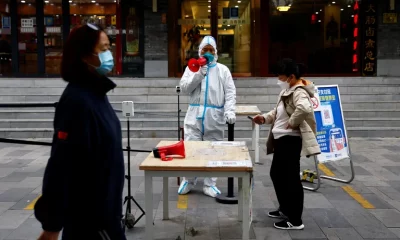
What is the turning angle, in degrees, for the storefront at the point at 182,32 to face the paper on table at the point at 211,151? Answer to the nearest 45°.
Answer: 0° — it already faces it

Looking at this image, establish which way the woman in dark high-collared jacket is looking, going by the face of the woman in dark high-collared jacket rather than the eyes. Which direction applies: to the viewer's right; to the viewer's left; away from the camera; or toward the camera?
to the viewer's right

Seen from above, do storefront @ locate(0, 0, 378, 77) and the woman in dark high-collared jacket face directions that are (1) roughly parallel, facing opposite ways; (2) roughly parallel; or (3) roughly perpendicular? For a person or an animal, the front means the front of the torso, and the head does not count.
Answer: roughly perpendicular

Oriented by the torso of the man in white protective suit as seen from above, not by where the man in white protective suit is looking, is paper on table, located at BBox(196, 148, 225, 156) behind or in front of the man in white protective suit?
in front

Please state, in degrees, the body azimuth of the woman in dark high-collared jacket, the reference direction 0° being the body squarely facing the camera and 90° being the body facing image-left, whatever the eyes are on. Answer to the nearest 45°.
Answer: approximately 270°

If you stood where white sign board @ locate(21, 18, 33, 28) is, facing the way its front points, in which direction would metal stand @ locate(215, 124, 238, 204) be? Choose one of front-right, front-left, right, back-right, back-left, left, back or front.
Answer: front

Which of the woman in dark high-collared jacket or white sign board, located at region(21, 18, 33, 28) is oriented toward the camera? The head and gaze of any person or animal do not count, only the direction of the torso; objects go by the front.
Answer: the white sign board

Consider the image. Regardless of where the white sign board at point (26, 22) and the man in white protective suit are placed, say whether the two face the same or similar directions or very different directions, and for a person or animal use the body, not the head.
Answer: same or similar directions

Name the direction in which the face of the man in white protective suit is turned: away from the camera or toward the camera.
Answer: toward the camera

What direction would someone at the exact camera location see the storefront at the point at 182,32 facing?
facing the viewer

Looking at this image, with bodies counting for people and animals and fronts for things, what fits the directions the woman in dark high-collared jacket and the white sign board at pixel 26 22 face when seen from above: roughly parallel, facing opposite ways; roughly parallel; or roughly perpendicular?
roughly perpendicular

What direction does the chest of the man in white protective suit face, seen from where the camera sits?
toward the camera

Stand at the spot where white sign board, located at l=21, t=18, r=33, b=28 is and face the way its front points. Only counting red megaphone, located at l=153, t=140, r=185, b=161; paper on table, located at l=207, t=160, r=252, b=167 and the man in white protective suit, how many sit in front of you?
3

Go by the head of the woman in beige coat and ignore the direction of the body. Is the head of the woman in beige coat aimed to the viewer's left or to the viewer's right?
to the viewer's left

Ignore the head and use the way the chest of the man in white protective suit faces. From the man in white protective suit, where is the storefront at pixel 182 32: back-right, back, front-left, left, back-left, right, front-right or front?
back

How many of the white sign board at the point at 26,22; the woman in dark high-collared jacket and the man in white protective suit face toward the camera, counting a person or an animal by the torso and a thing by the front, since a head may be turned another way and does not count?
2

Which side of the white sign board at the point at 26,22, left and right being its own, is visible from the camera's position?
front
